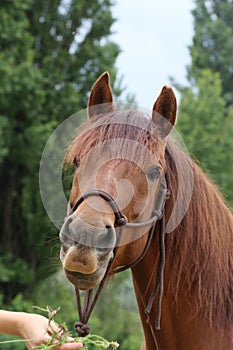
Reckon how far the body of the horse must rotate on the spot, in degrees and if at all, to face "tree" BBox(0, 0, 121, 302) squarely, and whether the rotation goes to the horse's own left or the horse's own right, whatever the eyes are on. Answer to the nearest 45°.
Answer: approximately 135° to the horse's own right

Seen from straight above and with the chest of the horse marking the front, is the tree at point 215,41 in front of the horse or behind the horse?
behind

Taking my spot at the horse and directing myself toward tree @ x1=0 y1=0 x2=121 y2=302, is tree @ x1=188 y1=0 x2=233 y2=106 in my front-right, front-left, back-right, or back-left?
front-right

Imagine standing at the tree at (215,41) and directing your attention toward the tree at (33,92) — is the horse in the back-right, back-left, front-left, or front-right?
front-left

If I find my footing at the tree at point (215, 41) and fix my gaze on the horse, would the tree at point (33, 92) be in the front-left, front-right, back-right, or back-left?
front-right
